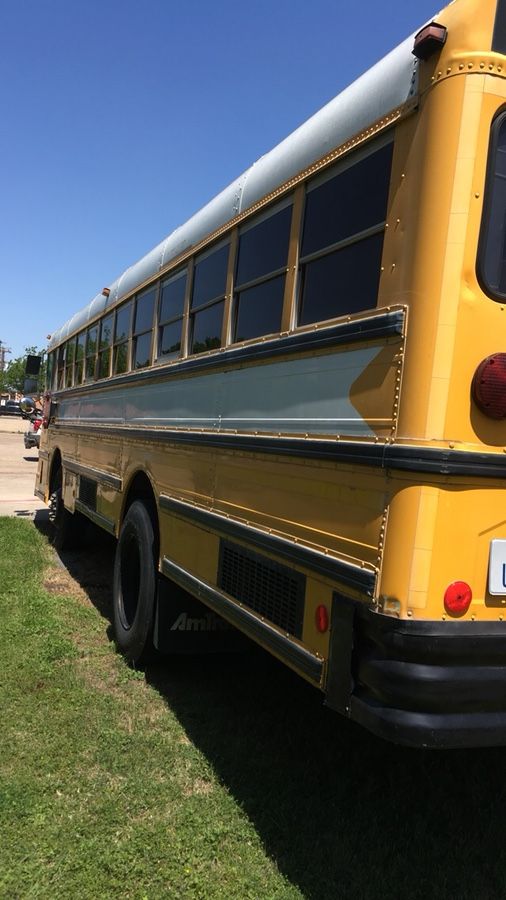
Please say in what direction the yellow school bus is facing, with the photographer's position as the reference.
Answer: facing away from the viewer and to the left of the viewer
